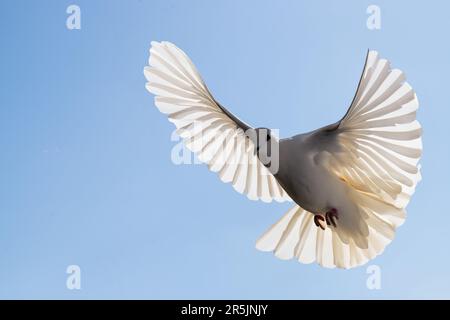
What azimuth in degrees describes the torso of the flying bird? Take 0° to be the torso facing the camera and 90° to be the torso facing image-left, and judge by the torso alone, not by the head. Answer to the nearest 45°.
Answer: approximately 45°
